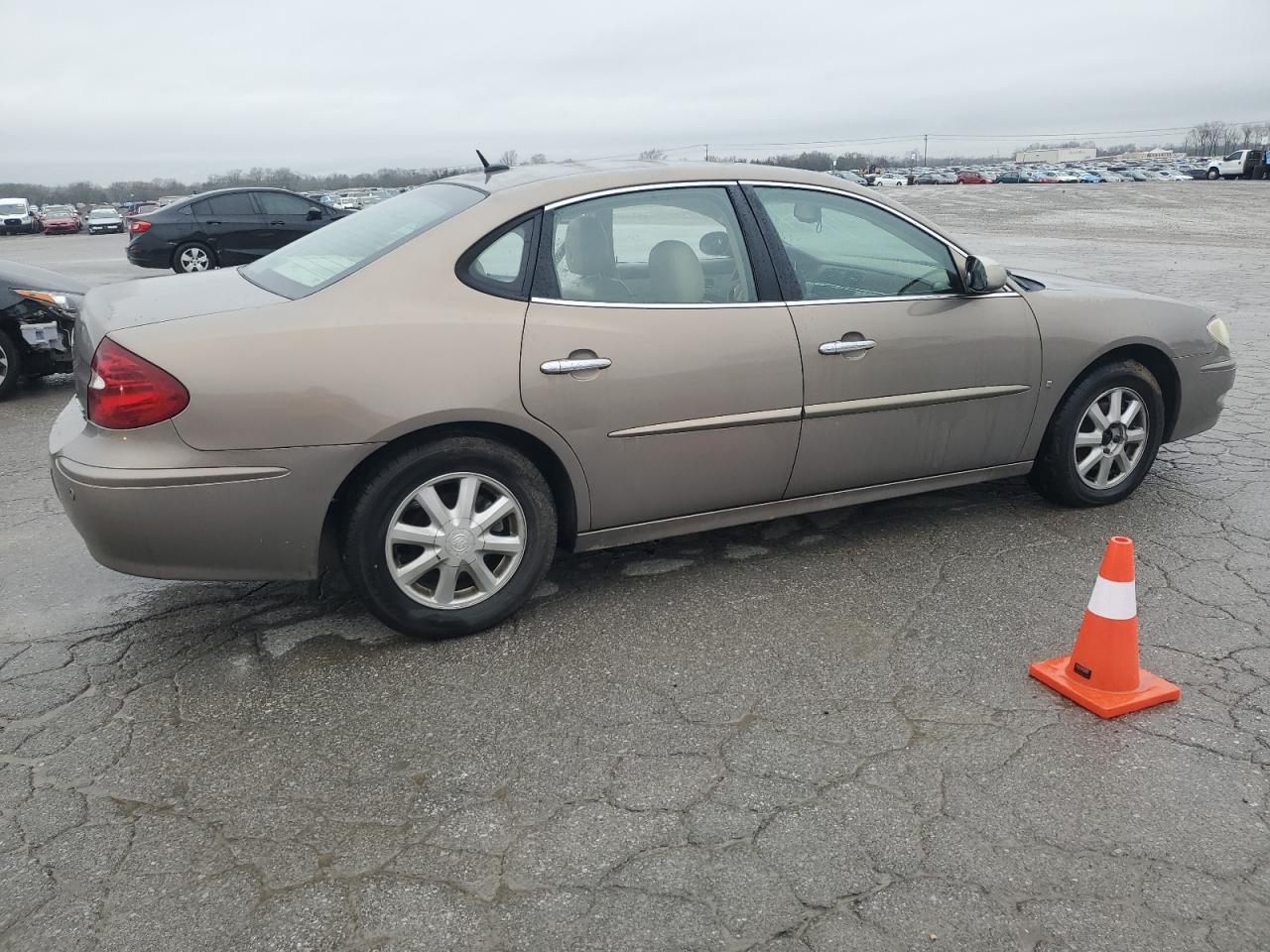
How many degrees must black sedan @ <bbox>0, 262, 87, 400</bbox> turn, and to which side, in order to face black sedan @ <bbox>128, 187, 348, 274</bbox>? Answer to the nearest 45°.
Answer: approximately 90° to its left

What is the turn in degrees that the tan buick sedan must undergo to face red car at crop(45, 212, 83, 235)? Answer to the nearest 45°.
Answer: approximately 90° to its left

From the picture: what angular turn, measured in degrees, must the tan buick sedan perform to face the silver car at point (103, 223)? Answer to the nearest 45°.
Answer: approximately 90° to its left

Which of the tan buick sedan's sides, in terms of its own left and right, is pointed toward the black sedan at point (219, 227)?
left

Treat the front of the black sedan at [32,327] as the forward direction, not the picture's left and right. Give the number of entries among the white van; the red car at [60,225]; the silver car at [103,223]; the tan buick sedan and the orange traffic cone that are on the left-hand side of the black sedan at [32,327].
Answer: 3

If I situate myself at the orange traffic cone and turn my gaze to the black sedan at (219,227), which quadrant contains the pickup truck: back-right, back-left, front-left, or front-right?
front-right

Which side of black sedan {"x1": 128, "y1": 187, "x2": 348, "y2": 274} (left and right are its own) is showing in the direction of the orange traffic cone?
right

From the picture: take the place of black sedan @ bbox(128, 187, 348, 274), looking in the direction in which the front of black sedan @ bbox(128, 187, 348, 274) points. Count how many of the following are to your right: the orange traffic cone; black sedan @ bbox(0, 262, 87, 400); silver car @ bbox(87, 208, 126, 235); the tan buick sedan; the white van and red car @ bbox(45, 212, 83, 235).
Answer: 3

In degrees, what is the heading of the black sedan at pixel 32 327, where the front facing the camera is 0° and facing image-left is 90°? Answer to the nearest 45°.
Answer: approximately 270°

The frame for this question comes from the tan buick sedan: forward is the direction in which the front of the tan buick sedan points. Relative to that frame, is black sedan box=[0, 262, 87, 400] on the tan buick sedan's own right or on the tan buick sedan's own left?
on the tan buick sedan's own left

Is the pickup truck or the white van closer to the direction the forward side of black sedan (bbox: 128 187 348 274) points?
the pickup truck

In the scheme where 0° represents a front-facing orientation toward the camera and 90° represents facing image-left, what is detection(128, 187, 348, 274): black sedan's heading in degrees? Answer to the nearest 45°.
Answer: approximately 270°

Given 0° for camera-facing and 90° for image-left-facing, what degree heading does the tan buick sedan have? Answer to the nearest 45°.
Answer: approximately 225°
